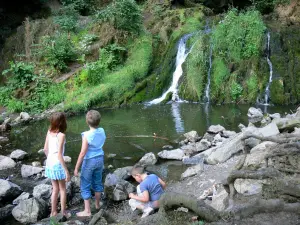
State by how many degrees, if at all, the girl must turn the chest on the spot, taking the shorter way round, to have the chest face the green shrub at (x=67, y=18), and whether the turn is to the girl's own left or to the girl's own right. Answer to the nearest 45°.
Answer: approximately 45° to the girl's own left

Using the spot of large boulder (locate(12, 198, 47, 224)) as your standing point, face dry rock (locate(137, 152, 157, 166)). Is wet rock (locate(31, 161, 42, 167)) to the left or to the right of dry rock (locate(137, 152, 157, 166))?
left

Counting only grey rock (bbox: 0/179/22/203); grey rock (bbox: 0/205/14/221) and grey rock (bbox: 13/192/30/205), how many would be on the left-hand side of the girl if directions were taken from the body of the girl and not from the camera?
3

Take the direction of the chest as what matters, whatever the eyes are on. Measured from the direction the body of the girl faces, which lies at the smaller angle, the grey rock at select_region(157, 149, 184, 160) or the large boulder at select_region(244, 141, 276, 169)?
the grey rock

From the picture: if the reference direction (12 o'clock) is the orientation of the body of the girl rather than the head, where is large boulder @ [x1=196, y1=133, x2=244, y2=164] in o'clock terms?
The large boulder is roughly at 1 o'clock from the girl.

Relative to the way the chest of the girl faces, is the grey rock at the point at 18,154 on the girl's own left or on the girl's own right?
on the girl's own left

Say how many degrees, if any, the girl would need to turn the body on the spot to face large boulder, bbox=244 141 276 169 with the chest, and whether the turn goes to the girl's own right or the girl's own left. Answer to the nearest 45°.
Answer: approximately 45° to the girl's own right

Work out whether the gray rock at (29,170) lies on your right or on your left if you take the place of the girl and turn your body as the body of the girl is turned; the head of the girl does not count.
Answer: on your left

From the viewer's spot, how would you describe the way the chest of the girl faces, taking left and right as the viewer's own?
facing away from the viewer and to the right of the viewer

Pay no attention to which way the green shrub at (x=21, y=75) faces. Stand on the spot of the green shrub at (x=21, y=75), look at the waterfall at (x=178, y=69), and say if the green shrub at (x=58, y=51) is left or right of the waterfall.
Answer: left
